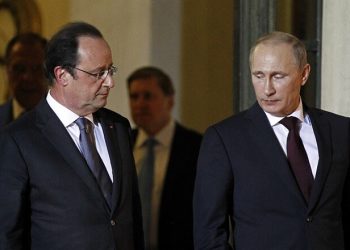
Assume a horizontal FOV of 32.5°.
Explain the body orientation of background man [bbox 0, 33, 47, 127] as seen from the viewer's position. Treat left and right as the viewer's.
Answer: facing the viewer

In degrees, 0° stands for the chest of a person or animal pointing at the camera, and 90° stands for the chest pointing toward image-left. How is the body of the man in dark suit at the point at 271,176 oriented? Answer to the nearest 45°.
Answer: approximately 315°

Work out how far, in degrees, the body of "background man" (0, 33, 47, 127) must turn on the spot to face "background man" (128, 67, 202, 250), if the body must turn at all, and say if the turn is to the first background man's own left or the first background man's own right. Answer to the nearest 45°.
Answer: approximately 90° to the first background man's own left

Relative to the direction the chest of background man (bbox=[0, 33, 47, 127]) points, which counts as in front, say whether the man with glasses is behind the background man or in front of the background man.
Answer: in front

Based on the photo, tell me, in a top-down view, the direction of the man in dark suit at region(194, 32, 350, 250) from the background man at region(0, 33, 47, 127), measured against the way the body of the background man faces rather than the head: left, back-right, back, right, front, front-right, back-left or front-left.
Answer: front-left

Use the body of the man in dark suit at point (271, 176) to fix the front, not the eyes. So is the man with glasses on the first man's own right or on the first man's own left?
on the first man's own right

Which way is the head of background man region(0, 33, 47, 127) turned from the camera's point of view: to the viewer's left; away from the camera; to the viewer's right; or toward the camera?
toward the camera

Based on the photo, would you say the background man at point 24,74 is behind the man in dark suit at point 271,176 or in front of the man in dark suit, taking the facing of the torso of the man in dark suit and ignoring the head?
behind

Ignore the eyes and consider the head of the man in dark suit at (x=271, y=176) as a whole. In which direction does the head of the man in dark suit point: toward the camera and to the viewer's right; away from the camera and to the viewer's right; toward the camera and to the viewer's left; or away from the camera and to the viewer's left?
toward the camera and to the viewer's left

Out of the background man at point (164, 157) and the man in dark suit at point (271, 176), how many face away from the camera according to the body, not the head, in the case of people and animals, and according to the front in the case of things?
0

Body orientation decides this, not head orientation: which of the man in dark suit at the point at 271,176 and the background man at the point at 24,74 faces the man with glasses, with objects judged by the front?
the background man

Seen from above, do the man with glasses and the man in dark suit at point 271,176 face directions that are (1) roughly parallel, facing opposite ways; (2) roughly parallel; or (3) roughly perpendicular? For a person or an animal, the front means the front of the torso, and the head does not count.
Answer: roughly parallel

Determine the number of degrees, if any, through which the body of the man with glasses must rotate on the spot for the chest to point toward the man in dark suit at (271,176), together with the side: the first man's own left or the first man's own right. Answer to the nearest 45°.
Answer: approximately 45° to the first man's own left

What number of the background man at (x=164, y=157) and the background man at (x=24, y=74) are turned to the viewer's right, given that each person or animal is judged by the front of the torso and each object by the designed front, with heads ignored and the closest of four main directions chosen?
0

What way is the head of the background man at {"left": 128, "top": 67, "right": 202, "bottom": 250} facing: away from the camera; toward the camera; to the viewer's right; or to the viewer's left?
toward the camera

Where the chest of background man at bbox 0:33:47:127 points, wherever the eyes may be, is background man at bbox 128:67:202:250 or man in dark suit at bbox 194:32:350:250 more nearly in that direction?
the man in dark suit
